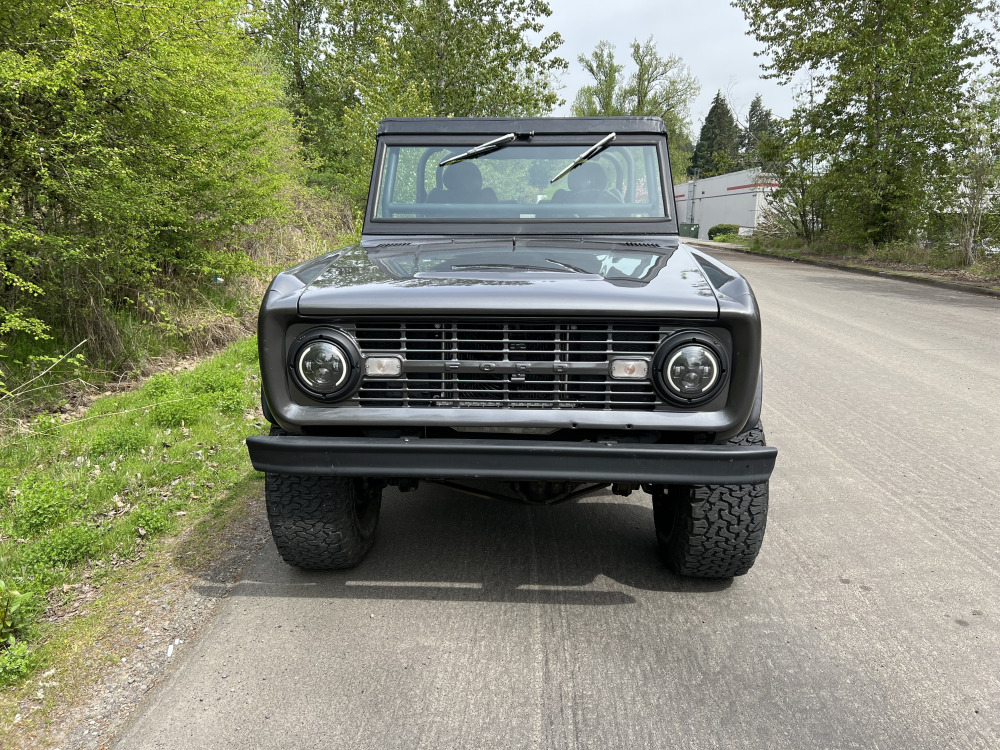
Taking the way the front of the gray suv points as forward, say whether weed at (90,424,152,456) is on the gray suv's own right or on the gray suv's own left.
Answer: on the gray suv's own right

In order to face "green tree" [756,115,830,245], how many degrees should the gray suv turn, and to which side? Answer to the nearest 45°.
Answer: approximately 135° to its left

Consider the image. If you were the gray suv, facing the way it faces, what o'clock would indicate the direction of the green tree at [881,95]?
The green tree is roughly at 7 o'clock from the gray suv.

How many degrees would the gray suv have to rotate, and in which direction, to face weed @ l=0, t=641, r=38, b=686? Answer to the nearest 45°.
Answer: approximately 90° to its right

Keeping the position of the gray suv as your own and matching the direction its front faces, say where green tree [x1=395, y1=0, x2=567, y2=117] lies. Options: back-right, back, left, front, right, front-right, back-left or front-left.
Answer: back

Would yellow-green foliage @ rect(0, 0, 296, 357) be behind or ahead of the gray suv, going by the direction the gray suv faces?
behind

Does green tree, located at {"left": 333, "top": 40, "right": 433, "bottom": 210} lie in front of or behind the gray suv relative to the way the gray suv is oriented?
behind

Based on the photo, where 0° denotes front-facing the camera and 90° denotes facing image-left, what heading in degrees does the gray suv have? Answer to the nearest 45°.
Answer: approximately 0°

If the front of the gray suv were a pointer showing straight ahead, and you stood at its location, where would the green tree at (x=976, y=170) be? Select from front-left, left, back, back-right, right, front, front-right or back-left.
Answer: back-left

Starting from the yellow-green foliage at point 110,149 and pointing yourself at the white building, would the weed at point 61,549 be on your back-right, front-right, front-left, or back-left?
back-right

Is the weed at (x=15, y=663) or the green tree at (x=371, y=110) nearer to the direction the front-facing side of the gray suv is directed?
the weed

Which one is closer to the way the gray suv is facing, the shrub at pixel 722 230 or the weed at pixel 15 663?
the weed

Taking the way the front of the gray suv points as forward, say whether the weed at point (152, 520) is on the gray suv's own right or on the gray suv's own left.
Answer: on the gray suv's own right
